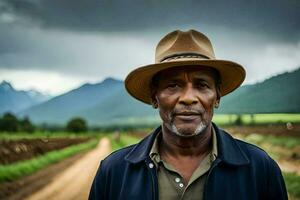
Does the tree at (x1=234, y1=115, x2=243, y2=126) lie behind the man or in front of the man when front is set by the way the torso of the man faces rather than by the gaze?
behind

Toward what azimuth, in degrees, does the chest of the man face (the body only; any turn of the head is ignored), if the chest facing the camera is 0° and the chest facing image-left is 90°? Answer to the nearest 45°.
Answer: approximately 0°

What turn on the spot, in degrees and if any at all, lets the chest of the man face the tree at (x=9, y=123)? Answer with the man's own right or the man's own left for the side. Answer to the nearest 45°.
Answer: approximately 135° to the man's own right

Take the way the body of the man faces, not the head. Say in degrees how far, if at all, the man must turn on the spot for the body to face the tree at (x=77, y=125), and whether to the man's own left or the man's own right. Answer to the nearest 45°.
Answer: approximately 180°

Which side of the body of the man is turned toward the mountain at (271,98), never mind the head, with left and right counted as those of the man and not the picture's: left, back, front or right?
back

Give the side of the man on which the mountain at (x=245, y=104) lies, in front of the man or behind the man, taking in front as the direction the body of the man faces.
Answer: behind
